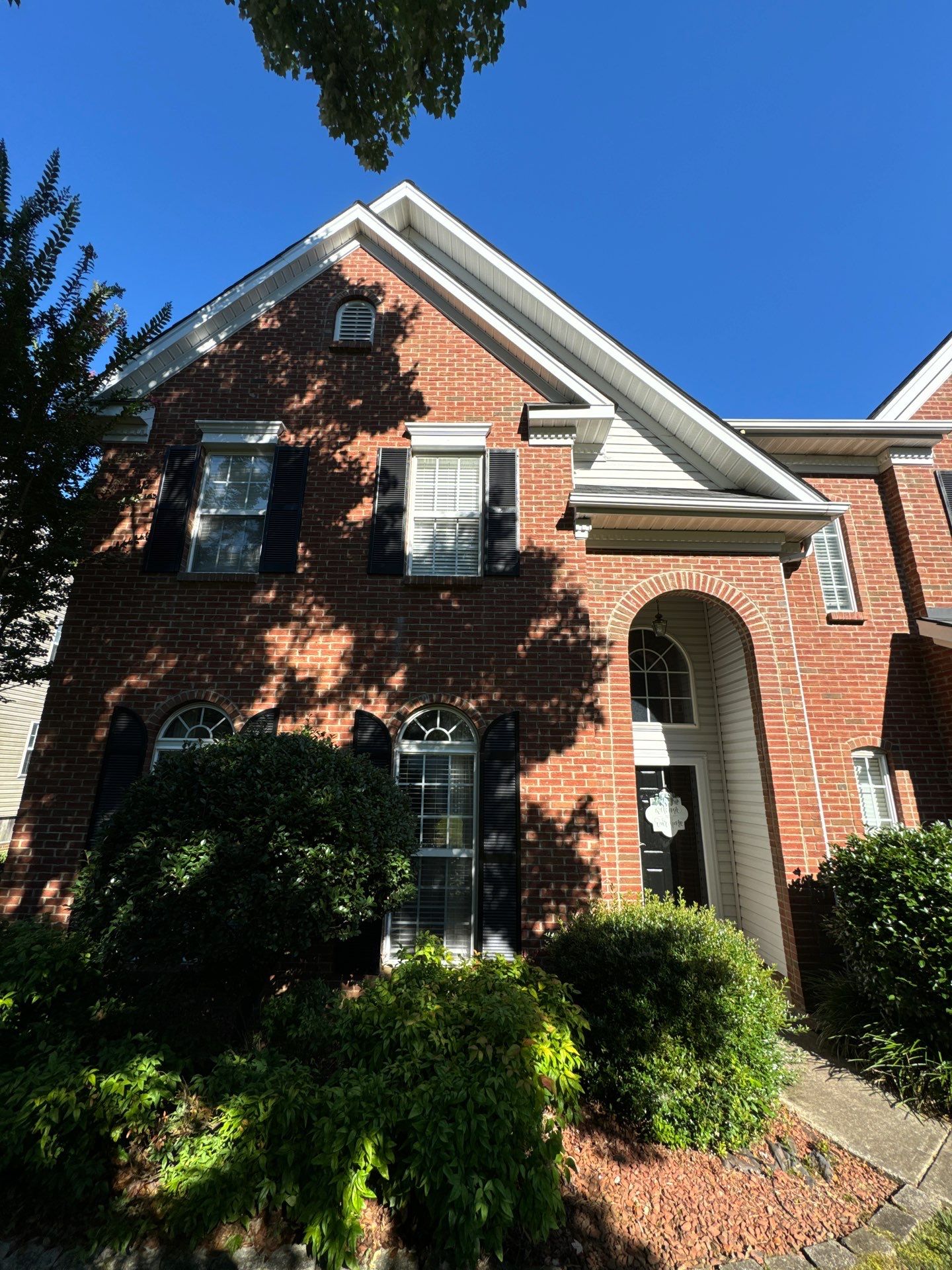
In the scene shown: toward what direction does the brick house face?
toward the camera

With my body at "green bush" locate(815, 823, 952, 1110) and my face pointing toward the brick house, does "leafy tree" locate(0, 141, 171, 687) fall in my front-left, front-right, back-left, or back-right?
front-left

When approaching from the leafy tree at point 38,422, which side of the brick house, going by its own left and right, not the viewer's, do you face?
right
